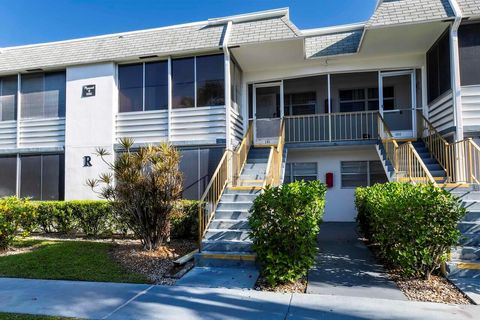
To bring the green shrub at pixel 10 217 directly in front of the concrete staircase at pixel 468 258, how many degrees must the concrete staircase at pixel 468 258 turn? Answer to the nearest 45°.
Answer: approximately 90° to its right

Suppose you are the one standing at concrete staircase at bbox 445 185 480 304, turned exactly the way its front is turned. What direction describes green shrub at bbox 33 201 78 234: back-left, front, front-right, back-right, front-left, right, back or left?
right

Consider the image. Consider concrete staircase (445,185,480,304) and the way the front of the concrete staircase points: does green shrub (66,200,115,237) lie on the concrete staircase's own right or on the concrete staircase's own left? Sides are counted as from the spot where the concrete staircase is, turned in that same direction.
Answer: on the concrete staircase's own right

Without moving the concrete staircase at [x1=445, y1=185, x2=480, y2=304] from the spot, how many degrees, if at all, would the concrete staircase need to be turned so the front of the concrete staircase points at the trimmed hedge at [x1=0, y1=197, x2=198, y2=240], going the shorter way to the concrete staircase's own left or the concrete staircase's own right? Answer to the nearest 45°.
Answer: approximately 90° to the concrete staircase's own right

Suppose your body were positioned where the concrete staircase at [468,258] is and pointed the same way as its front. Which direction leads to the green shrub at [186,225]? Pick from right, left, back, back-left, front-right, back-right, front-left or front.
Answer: right

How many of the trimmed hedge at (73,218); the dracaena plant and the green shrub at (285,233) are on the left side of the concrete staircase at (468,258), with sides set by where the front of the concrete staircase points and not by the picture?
0

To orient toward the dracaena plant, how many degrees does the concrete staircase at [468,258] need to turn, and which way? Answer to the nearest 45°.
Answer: approximately 90° to its right

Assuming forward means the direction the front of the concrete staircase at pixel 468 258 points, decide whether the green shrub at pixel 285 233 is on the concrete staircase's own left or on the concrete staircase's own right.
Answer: on the concrete staircase's own right

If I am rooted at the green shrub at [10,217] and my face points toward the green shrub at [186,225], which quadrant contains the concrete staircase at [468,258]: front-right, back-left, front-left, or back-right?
front-right

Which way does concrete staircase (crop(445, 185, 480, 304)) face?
toward the camera
